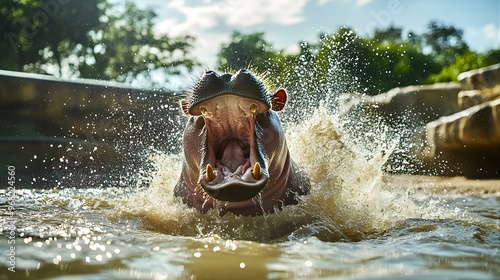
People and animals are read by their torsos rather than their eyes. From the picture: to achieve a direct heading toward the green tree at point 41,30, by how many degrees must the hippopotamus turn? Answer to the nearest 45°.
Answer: approximately 135° to its right

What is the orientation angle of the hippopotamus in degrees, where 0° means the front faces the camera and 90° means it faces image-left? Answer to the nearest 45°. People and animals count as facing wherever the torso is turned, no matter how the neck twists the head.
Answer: approximately 0°

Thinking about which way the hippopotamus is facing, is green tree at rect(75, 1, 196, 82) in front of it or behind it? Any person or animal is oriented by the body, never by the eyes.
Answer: behind

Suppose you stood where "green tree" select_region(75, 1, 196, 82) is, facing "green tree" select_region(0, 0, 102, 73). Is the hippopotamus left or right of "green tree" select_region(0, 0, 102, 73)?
left
